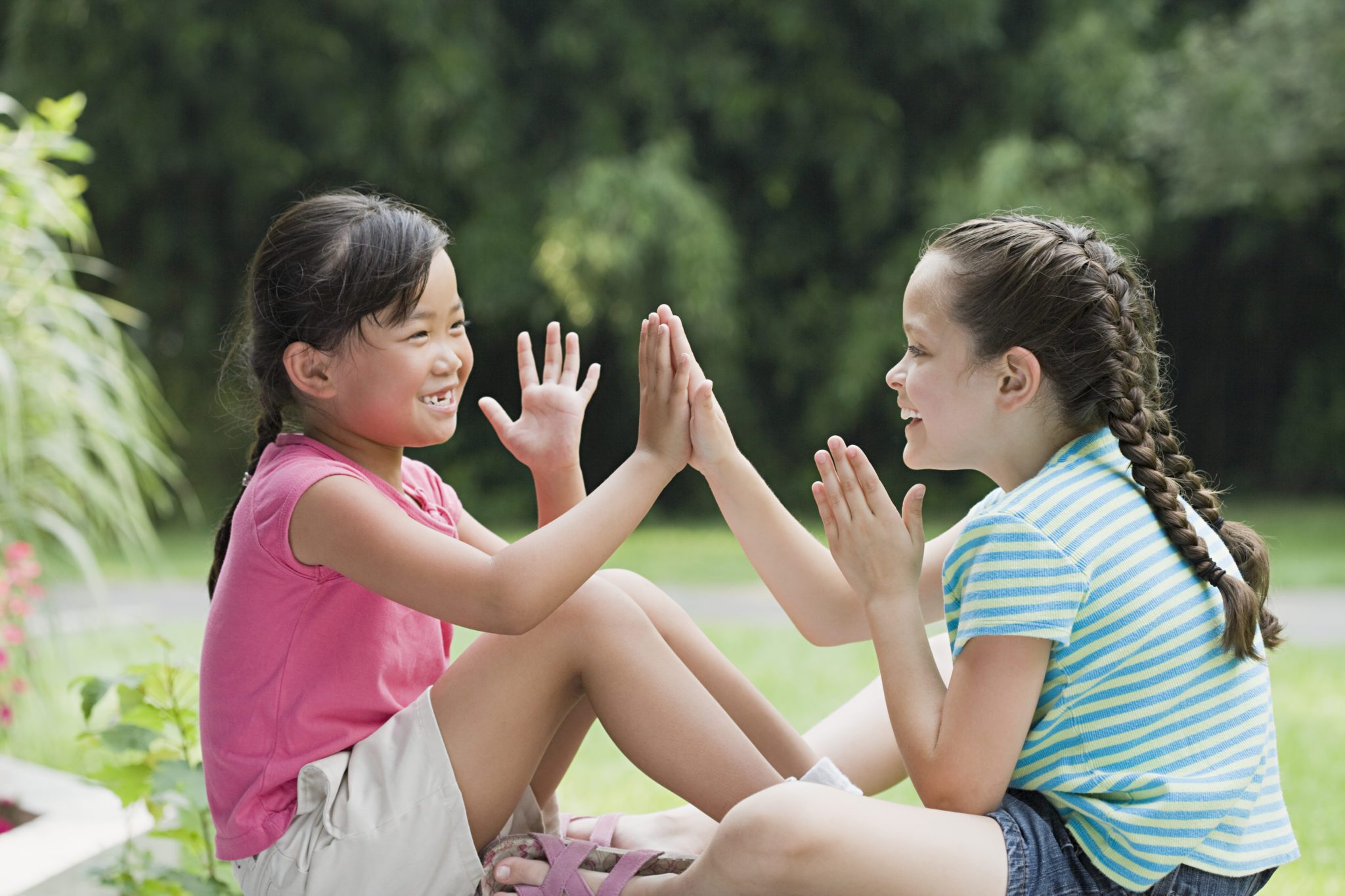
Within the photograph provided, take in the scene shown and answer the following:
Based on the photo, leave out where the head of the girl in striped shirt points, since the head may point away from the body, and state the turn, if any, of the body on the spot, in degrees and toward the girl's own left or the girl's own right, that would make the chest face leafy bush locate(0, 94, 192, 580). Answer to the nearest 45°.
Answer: approximately 45° to the girl's own right

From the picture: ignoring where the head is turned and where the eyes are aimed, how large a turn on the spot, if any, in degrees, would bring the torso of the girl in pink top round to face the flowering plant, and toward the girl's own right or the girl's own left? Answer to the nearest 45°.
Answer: approximately 135° to the girl's own left

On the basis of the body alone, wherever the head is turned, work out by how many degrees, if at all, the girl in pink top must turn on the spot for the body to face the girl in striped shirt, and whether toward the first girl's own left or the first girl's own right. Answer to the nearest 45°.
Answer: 0° — they already face them

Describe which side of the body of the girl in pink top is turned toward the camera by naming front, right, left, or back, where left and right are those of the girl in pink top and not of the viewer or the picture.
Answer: right

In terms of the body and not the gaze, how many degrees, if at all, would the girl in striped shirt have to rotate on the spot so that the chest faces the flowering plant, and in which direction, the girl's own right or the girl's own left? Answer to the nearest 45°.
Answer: approximately 45° to the girl's own right

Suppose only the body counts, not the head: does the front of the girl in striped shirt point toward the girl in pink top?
yes

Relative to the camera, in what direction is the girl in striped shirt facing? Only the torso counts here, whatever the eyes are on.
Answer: to the viewer's left

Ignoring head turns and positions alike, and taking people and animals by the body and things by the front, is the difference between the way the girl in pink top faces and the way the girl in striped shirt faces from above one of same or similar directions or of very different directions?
very different directions

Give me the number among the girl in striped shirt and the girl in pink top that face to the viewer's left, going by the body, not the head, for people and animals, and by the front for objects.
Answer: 1
